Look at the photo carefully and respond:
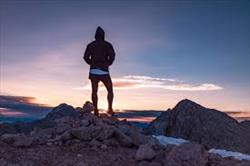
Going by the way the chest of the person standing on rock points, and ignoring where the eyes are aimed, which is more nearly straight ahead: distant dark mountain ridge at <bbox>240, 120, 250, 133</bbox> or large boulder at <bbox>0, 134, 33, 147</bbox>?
the distant dark mountain ridge

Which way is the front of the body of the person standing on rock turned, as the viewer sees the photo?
away from the camera

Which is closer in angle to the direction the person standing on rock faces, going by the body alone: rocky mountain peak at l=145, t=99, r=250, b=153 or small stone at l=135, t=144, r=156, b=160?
the rocky mountain peak

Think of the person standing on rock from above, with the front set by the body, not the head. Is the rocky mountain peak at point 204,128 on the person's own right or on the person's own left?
on the person's own right

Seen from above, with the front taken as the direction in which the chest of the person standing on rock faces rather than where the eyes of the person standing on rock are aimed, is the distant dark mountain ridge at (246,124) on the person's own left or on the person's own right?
on the person's own right
